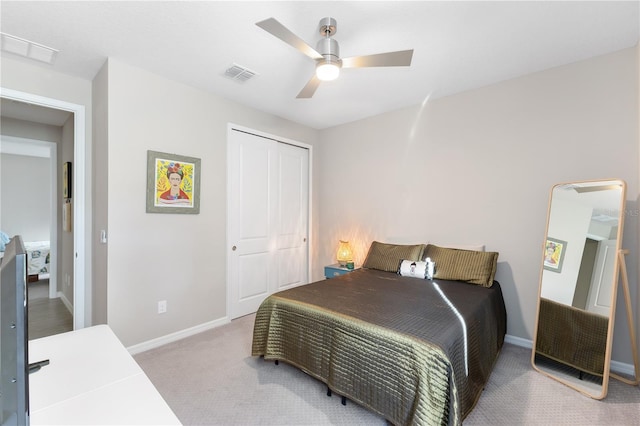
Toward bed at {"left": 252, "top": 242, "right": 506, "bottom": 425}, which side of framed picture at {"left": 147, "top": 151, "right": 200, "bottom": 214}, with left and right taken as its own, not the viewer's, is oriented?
front

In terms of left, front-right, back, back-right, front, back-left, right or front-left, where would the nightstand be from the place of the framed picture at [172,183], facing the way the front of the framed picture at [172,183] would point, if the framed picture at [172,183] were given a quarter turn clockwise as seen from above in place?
back-left

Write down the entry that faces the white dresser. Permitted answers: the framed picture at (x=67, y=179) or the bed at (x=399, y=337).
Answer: the bed

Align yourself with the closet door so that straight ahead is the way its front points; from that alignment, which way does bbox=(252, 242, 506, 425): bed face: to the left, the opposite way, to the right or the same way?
to the right

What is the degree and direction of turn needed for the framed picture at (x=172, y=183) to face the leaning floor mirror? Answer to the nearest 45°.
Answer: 0° — it already faces it

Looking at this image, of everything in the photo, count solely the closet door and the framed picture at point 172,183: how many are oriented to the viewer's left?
0

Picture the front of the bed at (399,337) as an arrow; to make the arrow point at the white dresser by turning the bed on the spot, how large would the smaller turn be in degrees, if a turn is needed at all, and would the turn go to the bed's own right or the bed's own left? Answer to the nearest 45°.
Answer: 0° — it already faces it

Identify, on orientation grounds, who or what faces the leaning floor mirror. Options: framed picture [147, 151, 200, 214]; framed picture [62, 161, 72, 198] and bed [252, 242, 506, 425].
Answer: framed picture [147, 151, 200, 214]

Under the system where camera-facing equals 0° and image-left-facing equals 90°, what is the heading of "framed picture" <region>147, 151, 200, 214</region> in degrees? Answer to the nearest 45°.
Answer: approximately 315°

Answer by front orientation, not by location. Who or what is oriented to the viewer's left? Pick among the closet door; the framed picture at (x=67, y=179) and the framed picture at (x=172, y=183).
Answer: the framed picture at (x=67, y=179)

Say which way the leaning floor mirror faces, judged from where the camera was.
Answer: facing the viewer and to the left of the viewer

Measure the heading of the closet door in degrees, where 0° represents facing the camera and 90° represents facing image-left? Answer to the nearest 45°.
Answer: approximately 315°

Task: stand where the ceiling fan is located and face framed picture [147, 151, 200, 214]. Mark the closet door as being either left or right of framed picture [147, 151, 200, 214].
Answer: right

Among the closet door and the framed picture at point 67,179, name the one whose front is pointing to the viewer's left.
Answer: the framed picture
